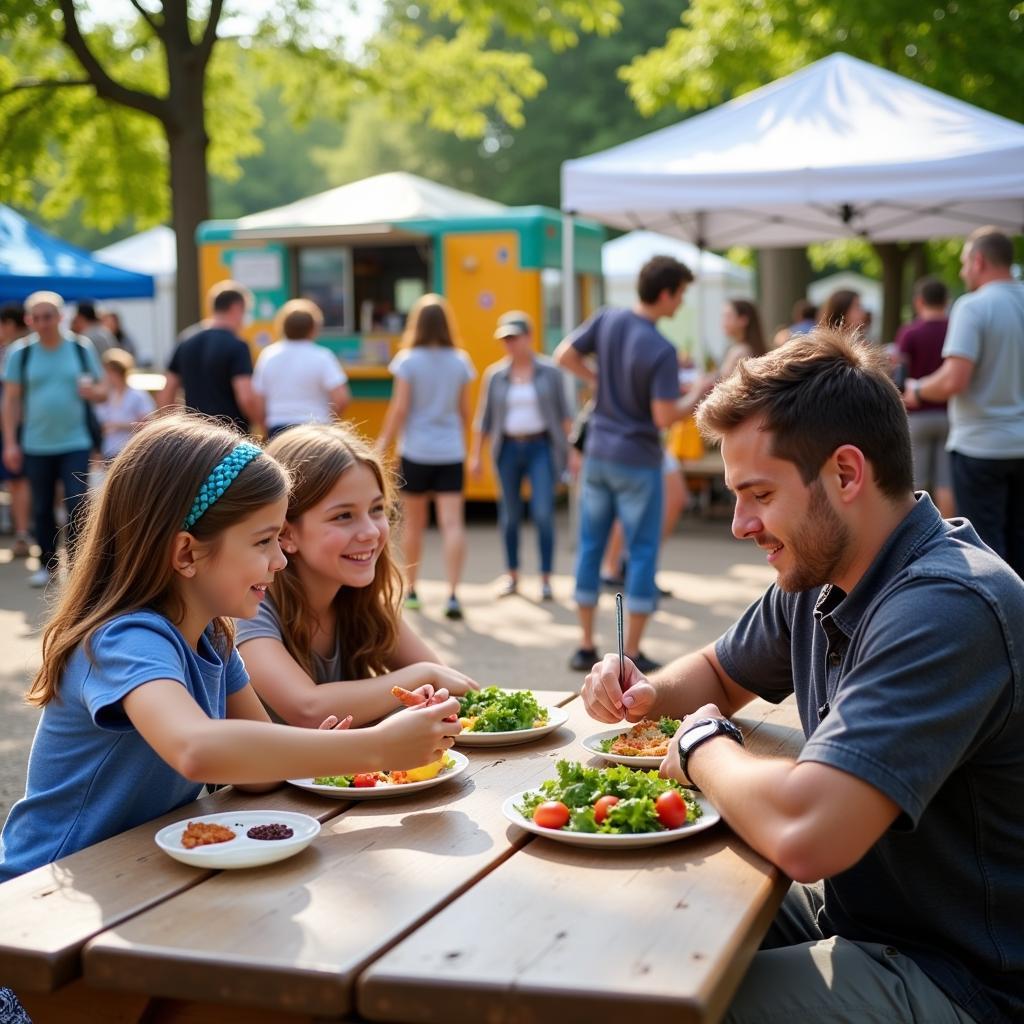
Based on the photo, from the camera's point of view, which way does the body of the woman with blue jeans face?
toward the camera

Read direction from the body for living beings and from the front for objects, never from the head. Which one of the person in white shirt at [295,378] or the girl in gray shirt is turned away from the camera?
the person in white shirt

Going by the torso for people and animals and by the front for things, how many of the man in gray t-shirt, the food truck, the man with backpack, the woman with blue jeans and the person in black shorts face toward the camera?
2

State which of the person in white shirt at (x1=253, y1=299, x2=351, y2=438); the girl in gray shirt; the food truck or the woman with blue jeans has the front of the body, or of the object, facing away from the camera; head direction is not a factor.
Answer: the person in white shirt

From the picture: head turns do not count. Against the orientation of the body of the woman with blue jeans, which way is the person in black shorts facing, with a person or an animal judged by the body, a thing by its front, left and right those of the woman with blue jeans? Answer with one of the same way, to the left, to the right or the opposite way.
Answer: the opposite way

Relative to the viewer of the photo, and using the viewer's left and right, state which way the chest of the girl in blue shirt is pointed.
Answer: facing to the right of the viewer

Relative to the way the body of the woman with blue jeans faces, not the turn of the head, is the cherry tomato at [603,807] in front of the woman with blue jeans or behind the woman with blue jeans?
in front

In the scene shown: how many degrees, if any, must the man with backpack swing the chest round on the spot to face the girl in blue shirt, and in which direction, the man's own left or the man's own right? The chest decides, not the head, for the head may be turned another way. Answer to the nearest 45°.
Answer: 0° — they already face them

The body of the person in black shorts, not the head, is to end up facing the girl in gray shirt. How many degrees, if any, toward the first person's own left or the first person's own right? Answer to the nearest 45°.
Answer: approximately 180°

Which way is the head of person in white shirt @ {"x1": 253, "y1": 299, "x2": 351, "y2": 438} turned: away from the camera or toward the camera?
away from the camera

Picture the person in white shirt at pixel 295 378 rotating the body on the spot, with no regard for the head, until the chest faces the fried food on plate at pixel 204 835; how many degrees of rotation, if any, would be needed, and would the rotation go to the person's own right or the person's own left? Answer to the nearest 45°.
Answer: approximately 180°

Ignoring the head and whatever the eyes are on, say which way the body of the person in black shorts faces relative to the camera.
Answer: away from the camera

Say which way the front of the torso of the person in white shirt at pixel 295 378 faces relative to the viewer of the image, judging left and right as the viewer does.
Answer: facing away from the viewer

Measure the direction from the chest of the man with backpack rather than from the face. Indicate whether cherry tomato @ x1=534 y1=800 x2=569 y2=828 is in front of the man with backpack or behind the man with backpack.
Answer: in front

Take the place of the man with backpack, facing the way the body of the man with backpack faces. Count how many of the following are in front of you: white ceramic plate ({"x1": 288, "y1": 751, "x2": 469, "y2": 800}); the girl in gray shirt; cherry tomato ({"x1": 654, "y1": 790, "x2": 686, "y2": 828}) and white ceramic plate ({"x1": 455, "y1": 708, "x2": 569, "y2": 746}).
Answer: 4

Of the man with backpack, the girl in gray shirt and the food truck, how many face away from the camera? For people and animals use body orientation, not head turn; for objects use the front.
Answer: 0

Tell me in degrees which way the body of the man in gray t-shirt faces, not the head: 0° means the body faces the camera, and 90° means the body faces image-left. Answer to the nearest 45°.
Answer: approximately 135°
